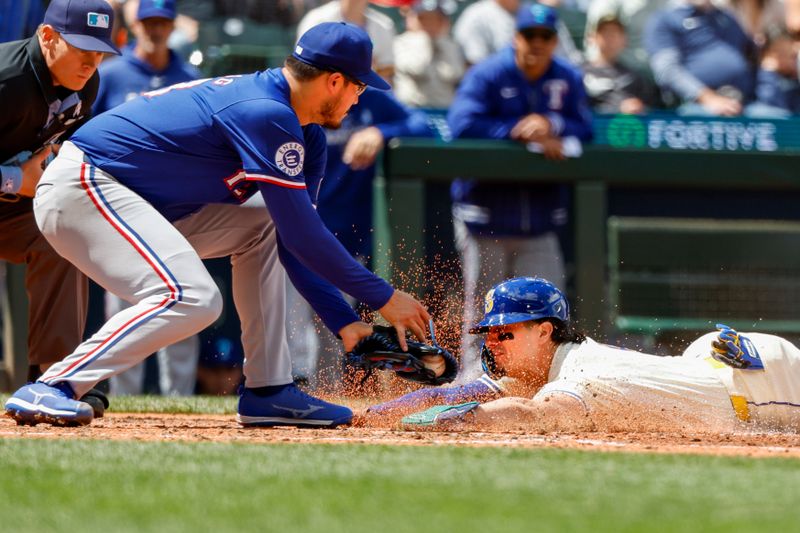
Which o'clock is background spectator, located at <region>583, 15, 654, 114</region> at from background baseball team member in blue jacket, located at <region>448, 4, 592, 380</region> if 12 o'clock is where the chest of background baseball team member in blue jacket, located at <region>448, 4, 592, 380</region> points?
background spectator, located at <region>583, 15, 654, 114</region> is roughly at 7 o'clock from background baseball team member in blue jacket, located at <region>448, 4, 592, 380</region>.

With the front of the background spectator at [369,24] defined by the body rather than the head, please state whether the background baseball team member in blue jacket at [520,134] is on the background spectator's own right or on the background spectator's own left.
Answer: on the background spectator's own left

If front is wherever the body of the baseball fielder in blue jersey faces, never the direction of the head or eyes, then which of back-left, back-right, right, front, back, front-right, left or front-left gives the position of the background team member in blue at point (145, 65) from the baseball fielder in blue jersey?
left

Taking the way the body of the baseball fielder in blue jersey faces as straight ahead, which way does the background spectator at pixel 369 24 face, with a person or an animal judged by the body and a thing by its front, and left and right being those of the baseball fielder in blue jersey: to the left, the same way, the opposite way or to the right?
to the right

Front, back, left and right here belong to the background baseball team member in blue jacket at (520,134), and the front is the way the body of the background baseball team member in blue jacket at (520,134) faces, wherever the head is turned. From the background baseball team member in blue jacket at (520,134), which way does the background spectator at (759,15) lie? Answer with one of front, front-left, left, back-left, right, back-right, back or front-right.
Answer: back-left

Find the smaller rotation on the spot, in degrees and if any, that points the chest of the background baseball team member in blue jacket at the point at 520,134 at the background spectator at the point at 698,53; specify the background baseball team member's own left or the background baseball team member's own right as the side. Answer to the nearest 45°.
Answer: approximately 135° to the background baseball team member's own left

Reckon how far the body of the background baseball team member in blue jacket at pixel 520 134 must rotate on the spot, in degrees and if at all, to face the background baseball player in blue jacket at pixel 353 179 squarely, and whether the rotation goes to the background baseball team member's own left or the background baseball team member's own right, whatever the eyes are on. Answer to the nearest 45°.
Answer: approximately 90° to the background baseball team member's own right

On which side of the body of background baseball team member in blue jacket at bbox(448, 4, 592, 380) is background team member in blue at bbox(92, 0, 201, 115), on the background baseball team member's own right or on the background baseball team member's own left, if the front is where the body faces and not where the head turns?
on the background baseball team member's own right

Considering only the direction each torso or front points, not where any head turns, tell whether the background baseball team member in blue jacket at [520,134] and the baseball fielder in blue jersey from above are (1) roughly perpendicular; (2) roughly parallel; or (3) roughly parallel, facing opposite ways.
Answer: roughly perpendicular

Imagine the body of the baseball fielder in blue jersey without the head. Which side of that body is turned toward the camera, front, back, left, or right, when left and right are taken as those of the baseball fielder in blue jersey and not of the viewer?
right

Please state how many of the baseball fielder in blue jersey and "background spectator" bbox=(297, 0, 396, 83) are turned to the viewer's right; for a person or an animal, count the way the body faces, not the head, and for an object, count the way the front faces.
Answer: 1

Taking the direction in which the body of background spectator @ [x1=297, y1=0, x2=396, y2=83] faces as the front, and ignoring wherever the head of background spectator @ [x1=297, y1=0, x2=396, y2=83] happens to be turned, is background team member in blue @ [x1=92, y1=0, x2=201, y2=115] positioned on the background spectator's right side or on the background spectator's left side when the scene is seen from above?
on the background spectator's right side
